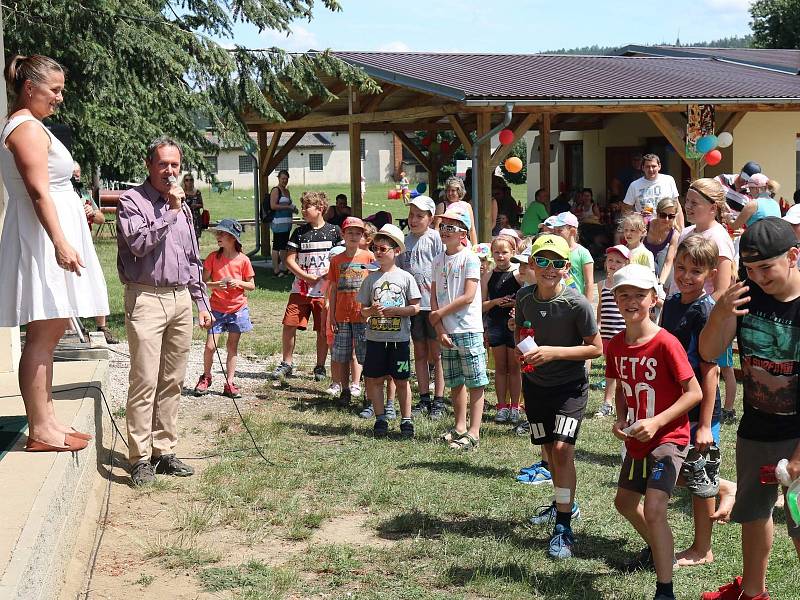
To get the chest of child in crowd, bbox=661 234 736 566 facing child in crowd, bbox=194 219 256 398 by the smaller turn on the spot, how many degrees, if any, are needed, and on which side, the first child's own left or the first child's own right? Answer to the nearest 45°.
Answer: approximately 90° to the first child's own right

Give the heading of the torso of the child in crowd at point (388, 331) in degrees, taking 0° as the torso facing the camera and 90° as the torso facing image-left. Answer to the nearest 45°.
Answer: approximately 0°

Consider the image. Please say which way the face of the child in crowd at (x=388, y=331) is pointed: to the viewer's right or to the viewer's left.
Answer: to the viewer's left

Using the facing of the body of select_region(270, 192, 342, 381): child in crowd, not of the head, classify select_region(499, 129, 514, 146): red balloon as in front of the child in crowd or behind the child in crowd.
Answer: behind

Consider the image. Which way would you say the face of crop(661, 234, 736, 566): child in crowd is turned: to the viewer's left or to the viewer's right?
to the viewer's left

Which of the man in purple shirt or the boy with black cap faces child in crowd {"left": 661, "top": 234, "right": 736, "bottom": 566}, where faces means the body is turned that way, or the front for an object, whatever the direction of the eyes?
the man in purple shirt

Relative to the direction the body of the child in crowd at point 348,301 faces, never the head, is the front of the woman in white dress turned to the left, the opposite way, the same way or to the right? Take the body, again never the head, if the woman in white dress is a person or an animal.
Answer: to the left

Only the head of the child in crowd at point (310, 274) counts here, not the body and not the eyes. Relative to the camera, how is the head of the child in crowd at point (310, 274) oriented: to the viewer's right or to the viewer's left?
to the viewer's left

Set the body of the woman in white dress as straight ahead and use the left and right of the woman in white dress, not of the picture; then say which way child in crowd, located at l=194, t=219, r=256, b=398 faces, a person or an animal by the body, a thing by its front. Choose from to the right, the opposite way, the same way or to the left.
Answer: to the right

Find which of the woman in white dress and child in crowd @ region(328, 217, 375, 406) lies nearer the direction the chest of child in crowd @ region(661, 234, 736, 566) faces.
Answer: the woman in white dress
